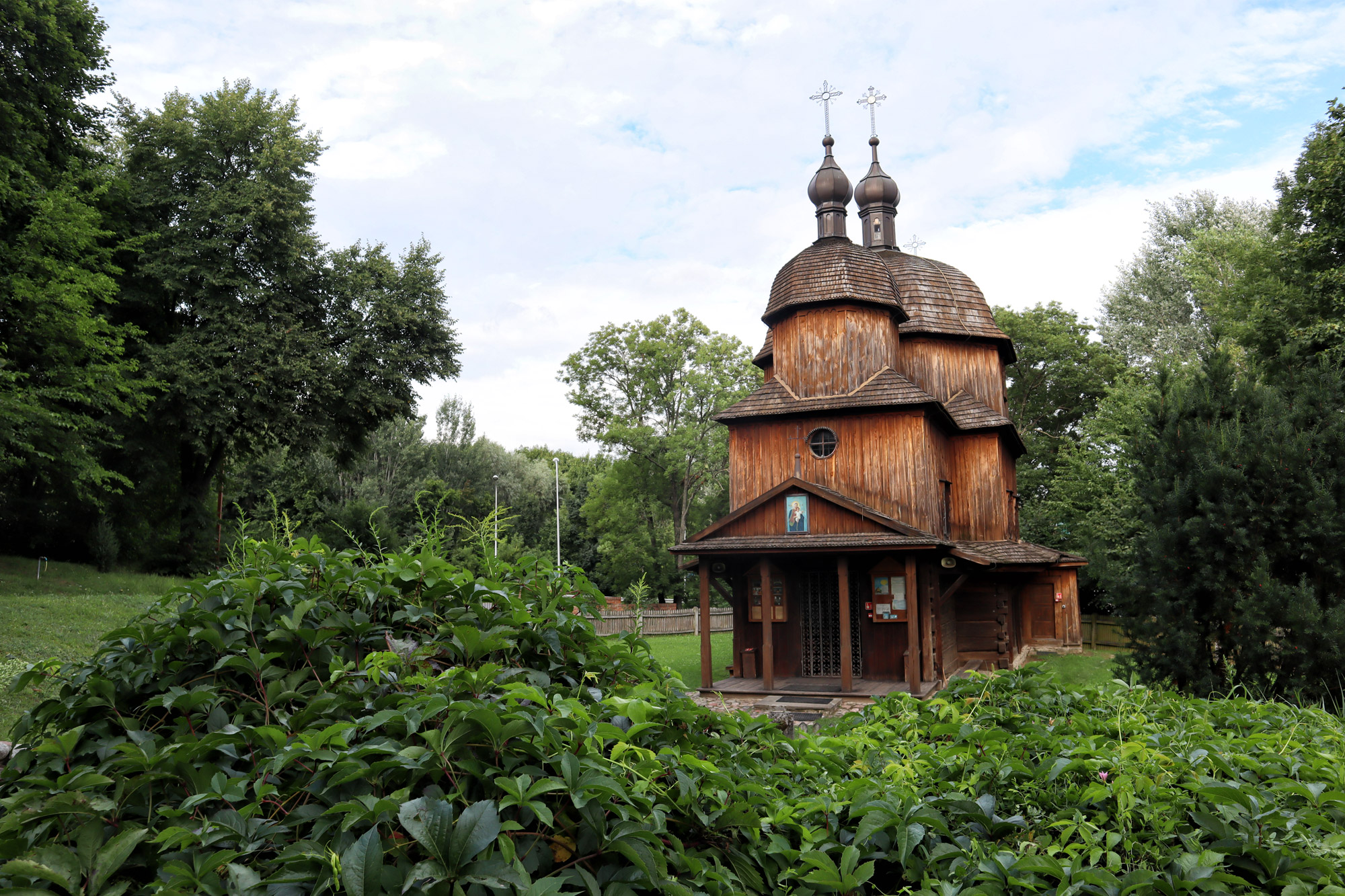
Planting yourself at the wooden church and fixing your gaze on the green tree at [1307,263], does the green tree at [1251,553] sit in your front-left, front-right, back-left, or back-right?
front-right

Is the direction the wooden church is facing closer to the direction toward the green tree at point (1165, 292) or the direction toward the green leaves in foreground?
the green leaves in foreground

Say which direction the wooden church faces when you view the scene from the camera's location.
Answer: facing the viewer

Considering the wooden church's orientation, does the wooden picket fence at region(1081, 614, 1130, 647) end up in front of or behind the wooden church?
behind

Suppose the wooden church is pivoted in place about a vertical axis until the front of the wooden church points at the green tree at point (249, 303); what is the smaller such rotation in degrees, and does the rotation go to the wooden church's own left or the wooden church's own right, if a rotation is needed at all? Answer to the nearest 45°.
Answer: approximately 90° to the wooden church's own right

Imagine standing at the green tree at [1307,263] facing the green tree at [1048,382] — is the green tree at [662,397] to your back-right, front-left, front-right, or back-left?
front-left

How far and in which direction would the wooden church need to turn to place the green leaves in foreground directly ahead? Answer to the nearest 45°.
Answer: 0° — it already faces it

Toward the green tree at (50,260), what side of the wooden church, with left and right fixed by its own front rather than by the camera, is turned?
right

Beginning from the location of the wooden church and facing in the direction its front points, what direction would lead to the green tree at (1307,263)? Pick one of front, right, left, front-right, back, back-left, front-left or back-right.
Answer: left

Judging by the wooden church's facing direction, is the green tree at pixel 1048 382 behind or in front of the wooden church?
behind

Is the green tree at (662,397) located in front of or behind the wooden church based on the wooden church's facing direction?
behind
